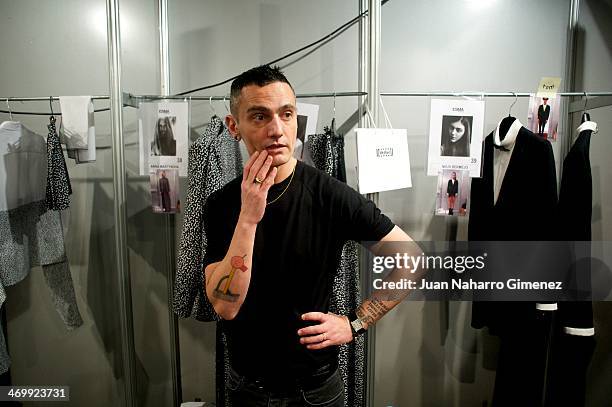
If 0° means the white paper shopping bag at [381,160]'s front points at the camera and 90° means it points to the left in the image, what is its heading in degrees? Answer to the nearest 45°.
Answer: approximately 0°

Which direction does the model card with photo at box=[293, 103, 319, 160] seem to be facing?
toward the camera

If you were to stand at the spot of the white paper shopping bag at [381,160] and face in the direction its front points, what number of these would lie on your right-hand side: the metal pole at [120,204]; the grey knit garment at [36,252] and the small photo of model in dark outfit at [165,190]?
3

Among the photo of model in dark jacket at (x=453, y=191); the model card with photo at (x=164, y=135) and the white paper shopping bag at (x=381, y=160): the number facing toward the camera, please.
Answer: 3

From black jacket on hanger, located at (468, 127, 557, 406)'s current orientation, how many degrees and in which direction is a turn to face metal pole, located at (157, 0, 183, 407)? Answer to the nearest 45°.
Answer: approximately 45° to its right

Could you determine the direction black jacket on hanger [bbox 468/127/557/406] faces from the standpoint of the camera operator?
facing the viewer and to the left of the viewer

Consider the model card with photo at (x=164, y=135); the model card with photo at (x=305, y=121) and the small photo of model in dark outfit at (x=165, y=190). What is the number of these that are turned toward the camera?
3

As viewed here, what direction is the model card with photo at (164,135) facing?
toward the camera

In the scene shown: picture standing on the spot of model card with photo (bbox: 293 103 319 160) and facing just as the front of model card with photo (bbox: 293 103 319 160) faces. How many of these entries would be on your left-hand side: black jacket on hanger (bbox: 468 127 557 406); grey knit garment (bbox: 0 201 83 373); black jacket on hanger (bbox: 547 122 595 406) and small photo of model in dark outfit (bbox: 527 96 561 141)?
3

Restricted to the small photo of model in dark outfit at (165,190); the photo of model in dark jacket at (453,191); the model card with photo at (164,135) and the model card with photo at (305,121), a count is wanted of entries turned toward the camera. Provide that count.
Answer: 4
